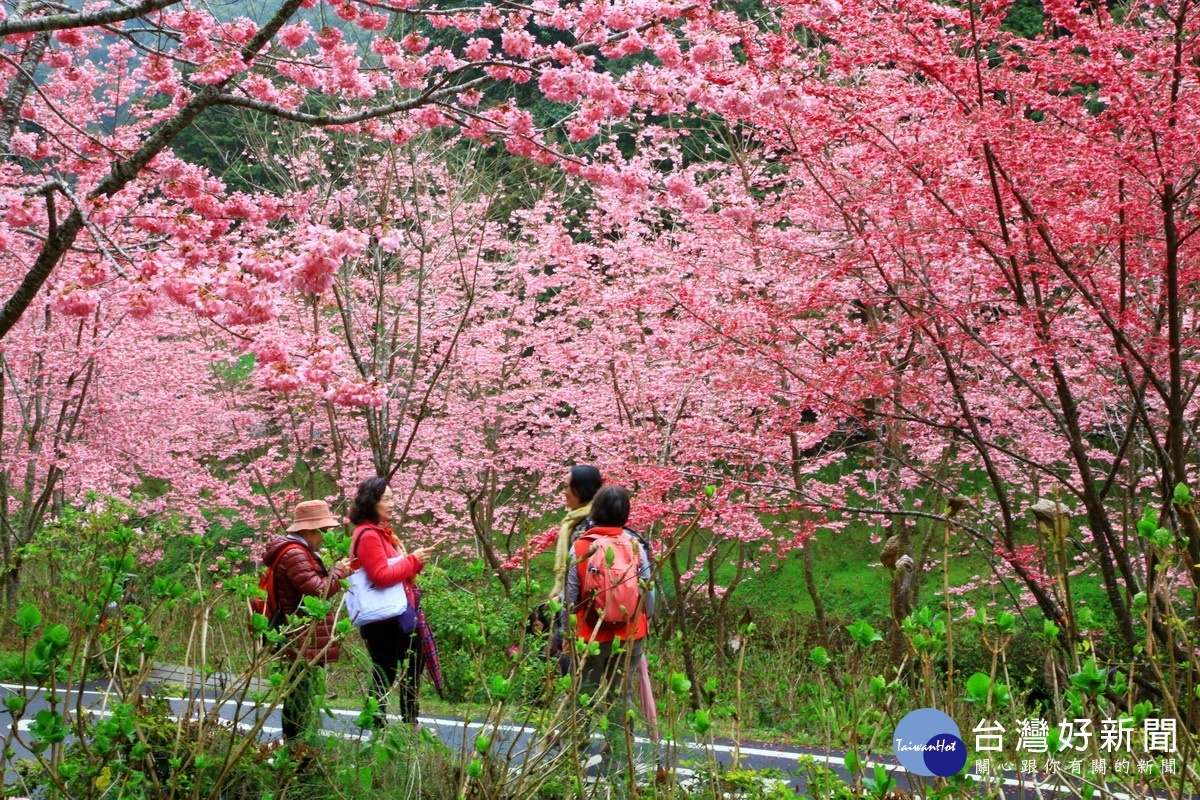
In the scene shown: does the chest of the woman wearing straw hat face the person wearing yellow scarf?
yes

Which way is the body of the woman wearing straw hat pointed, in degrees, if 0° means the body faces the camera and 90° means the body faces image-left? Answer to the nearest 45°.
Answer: approximately 270°

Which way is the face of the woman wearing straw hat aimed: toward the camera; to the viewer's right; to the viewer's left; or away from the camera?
to the viewer's right

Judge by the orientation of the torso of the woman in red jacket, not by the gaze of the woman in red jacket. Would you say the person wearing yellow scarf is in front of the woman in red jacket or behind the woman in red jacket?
in front
